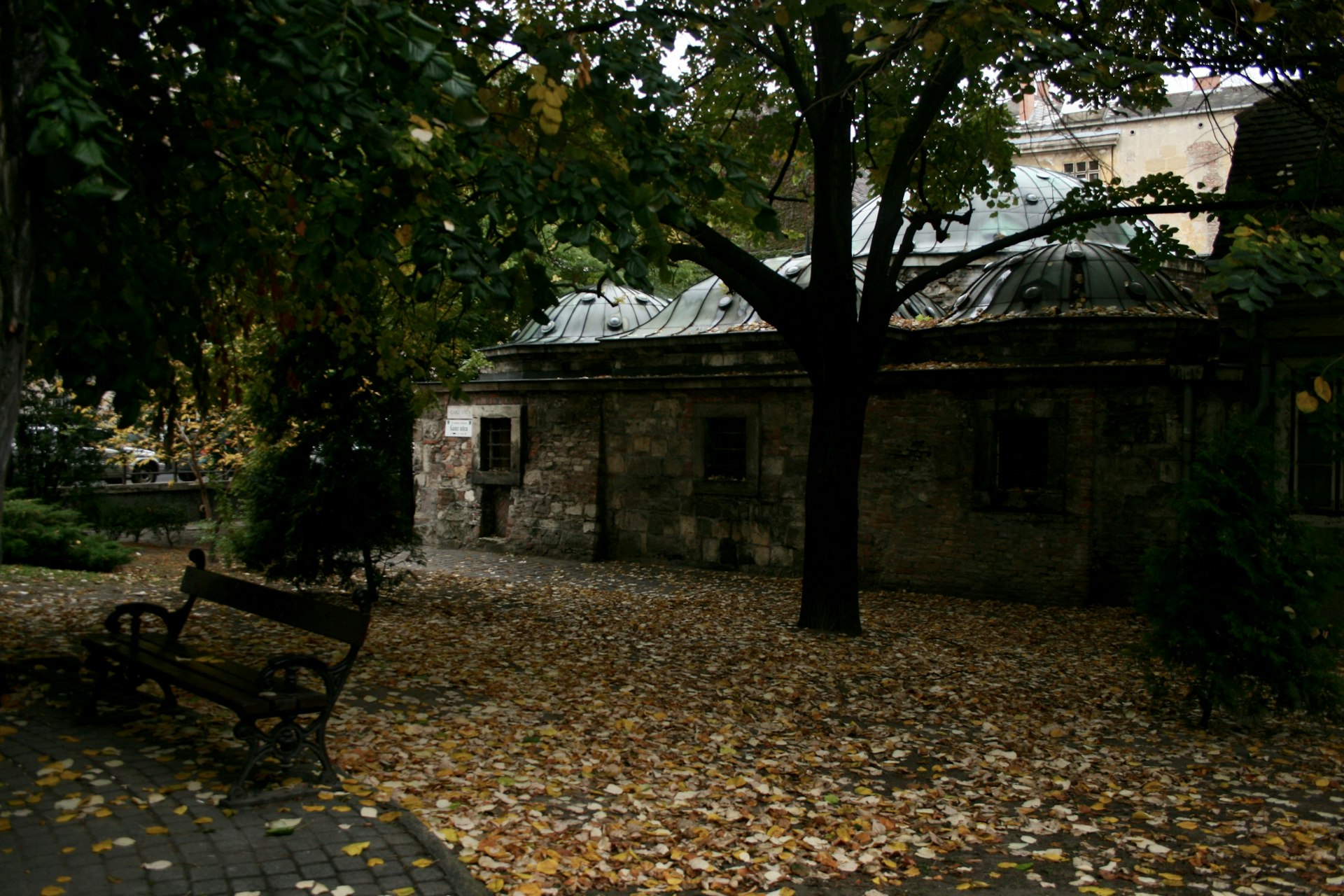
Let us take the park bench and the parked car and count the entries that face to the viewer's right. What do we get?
1

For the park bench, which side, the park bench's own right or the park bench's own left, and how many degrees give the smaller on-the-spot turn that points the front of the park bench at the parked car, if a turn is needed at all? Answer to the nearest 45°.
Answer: approximately 135° to the park bench's own right

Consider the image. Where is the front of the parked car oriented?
to the viewer's right

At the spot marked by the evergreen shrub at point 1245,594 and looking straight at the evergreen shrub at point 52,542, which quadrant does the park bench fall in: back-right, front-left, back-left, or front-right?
front-left

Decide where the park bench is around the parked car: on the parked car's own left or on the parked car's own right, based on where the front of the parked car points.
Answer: on the parked car's own right

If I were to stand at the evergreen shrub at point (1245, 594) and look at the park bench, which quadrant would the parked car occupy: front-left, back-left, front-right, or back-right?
front-right

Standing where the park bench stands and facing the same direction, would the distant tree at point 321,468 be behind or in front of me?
behind

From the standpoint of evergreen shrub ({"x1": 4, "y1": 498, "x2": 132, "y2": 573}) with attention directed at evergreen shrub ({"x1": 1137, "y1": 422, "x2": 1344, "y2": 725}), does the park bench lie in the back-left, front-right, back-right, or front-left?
front-right

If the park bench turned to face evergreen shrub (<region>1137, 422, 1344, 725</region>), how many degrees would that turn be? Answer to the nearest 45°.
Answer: approximately 135° to its left

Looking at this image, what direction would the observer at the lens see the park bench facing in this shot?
facing the viewer and to the left of the viewer
